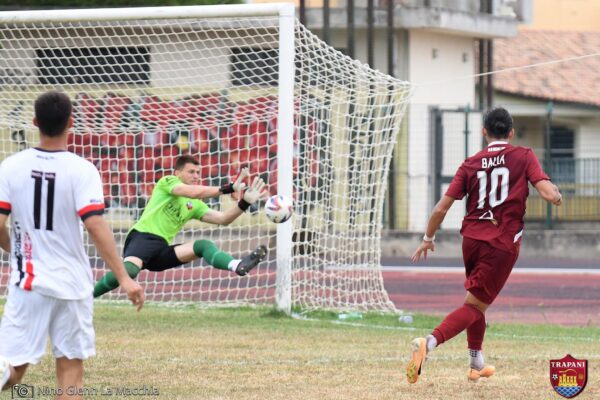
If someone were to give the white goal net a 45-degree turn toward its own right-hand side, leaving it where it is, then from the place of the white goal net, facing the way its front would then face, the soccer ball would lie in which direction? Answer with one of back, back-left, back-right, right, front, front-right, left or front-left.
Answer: left

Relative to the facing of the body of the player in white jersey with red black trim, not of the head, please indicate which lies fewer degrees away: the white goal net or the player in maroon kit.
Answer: the white goal net

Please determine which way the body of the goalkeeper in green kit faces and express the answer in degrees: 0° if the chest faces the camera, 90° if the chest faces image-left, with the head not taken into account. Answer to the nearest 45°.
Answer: approximately 315°

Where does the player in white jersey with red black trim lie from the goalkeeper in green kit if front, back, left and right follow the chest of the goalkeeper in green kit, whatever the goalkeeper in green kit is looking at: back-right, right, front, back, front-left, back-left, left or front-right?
front-right

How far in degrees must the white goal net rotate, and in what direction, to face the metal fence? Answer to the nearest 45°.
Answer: approximately 180°

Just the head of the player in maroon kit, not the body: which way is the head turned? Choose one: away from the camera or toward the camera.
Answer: away from the camera

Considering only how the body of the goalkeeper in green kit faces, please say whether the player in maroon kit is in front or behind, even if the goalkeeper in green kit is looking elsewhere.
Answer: in front

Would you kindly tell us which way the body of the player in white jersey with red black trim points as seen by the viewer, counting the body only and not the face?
away from the camera

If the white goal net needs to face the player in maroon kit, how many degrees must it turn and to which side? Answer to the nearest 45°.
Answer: approximately 45° to its left

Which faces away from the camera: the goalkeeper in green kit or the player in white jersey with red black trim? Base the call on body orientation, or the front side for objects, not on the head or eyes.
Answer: the player in white jersey with red black trim

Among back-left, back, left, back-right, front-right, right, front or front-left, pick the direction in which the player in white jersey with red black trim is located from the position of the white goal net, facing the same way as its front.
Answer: front-left

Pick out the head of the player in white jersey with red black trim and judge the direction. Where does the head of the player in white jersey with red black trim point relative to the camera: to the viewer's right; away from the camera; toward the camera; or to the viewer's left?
away from the camera

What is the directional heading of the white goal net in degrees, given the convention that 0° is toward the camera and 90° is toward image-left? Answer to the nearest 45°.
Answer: approximately 45°

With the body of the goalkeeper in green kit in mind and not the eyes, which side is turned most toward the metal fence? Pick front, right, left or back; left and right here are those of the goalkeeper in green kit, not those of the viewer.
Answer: left
